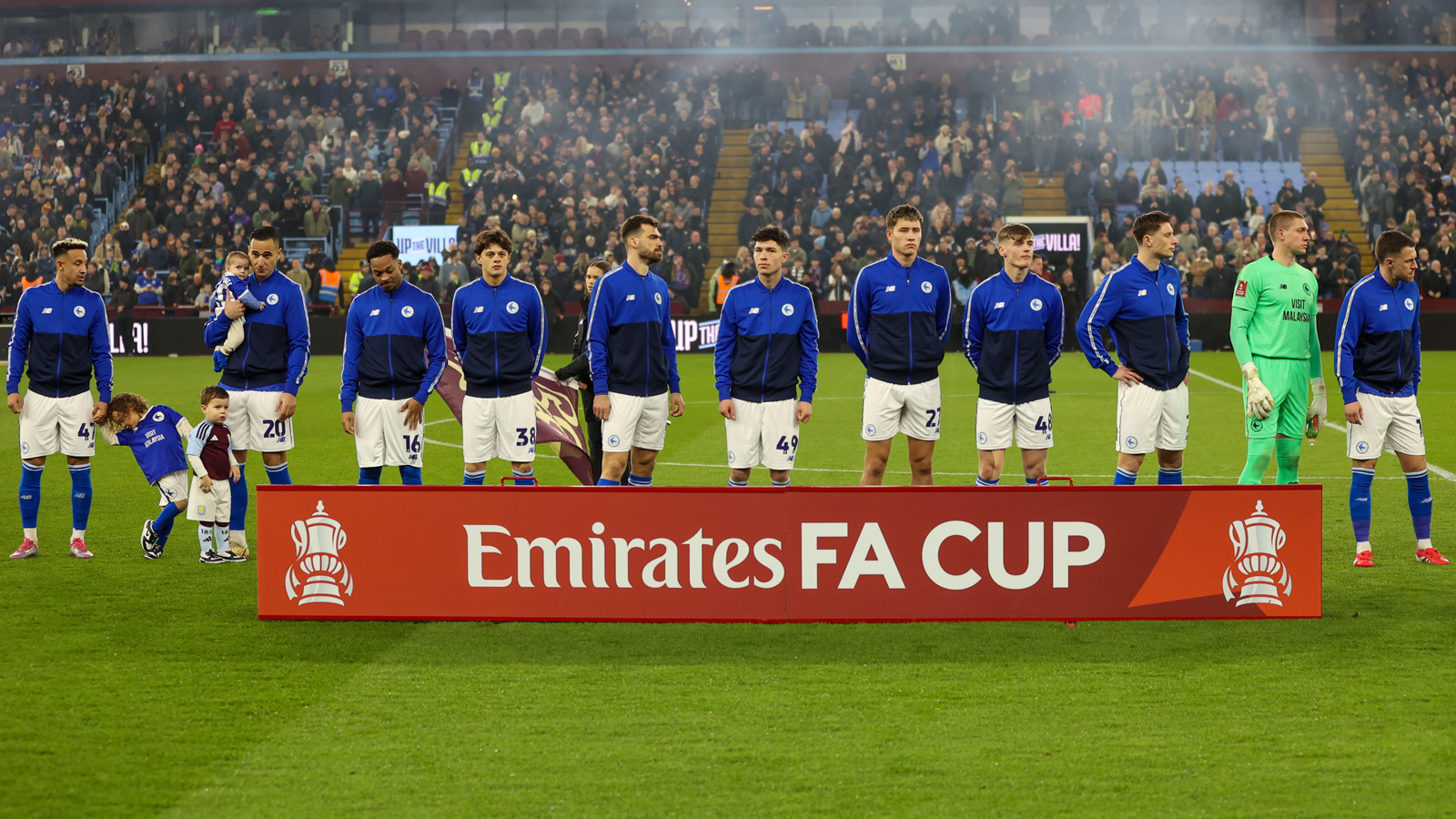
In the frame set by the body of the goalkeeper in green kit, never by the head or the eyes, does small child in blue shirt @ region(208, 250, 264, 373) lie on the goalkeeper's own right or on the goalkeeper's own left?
on the goalkeeper's own right

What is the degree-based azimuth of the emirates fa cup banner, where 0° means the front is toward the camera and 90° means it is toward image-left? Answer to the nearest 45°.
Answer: approximately 0°

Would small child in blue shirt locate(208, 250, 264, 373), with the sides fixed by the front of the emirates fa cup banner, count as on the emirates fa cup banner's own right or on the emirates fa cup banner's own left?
on the emirates fa cup banner's own right

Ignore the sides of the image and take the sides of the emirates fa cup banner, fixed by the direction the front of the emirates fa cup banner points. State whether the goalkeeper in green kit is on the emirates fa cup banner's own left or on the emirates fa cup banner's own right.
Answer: on the emirates fa cup banner's own left

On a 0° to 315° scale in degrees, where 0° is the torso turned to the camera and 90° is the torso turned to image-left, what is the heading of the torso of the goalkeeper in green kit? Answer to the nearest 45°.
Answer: approximately 315°
